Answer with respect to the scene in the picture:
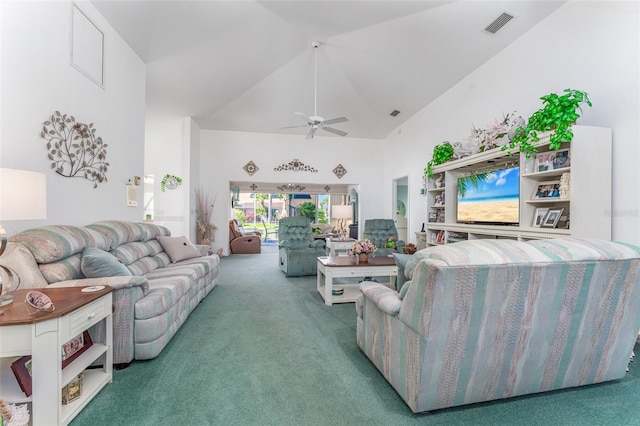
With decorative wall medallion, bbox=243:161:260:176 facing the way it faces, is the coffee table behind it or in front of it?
in front

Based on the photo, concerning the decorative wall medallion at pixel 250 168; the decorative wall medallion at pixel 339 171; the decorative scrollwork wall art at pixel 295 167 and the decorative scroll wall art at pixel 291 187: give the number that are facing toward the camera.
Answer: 4

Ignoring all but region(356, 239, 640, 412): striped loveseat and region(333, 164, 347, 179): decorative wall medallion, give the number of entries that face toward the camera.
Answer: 1

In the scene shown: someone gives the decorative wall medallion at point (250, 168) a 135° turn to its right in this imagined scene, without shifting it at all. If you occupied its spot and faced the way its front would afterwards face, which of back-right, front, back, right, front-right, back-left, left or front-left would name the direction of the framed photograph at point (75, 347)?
back-left

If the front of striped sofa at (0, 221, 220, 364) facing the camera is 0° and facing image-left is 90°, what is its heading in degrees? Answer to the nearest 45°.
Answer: approximately 315°

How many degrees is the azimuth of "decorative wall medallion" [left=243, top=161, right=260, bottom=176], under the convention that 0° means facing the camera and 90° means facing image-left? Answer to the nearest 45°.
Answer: approximately 0°

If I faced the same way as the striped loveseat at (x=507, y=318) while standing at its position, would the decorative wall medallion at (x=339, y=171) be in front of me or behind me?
in front

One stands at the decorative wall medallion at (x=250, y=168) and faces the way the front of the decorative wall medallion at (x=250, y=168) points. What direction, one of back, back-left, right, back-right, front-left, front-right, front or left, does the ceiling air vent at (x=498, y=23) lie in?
front-left

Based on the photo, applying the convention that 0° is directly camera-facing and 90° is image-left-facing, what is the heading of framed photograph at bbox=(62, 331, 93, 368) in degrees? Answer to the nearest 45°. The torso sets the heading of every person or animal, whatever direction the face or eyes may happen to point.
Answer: approximately 315°

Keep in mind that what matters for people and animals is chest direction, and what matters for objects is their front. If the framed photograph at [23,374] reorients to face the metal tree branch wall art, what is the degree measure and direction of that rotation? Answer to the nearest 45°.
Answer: approximately 135° to its left

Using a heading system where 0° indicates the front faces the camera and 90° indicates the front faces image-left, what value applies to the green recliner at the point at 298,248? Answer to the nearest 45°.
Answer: approximately 315°

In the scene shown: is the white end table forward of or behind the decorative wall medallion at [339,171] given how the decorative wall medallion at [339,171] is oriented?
forward

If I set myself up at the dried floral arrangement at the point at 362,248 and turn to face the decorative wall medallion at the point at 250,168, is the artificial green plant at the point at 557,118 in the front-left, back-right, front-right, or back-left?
back-right

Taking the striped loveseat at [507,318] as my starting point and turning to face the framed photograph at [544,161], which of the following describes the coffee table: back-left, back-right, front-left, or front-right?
front-left

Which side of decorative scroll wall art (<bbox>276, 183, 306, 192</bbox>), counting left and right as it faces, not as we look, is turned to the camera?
front

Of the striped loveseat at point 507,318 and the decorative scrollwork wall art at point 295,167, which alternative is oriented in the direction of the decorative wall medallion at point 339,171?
the striped loveseat

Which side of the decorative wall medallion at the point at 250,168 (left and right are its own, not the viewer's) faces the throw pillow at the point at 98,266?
front

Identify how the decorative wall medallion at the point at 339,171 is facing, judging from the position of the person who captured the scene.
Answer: facing the viewer

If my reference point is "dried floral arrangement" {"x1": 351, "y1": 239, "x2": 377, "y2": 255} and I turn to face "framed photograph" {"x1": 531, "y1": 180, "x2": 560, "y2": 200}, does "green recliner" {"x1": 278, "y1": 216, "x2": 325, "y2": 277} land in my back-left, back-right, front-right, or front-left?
back-left
